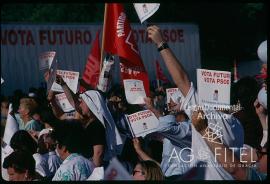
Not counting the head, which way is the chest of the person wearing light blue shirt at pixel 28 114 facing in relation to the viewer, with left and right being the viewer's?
facing the viewer and to the left of the viewer
